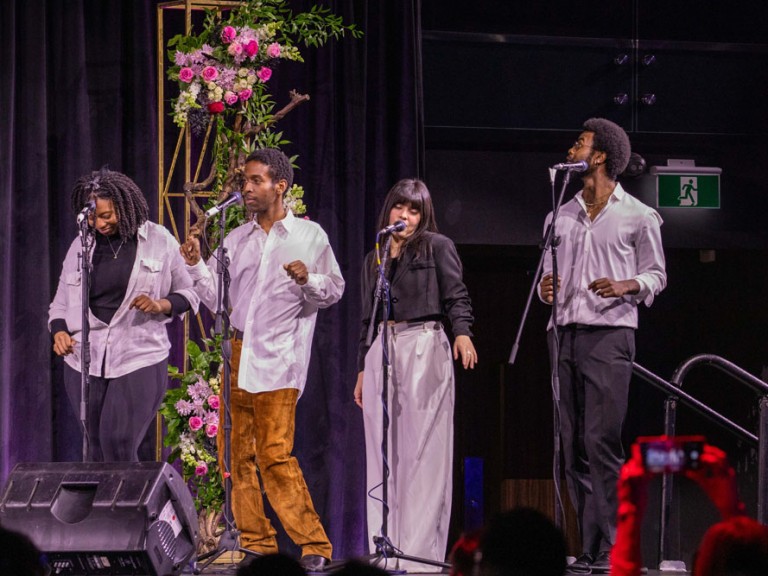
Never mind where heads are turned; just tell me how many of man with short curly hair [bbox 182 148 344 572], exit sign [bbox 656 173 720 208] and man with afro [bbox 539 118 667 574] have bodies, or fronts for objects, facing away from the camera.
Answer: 0

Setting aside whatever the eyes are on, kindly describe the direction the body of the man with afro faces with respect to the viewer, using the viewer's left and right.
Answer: facing the viewer and to the left of the viewer

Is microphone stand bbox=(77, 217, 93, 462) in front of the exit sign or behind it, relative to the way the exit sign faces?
in front

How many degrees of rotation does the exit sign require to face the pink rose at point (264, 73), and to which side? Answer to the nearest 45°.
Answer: approximately 45° to its right

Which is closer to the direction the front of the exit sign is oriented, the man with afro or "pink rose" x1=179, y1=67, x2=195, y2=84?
the man with afro

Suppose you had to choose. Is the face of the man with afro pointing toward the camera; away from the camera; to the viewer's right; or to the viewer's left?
to the viewer's left

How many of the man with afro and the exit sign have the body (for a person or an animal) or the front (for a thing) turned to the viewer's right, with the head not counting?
0

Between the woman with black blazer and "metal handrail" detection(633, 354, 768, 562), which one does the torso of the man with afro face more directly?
the woman with black blazer

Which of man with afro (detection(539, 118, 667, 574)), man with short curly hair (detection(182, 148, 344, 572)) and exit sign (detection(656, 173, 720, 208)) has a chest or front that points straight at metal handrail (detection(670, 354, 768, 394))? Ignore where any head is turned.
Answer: the exit sign

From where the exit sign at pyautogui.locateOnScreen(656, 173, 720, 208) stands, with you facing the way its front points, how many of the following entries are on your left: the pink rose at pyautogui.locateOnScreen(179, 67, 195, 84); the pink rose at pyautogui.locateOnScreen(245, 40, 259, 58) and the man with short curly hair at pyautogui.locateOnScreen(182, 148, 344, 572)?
0

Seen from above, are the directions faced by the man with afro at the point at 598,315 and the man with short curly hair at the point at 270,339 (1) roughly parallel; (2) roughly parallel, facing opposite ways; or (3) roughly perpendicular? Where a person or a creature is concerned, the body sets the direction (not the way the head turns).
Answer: roughly parallel

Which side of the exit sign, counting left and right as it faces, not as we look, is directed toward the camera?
front

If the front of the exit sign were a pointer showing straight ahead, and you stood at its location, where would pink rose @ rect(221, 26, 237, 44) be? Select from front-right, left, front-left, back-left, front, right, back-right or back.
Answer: front-right

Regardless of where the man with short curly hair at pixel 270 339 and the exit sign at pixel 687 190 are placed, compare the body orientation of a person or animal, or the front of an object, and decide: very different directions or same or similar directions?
same or similar directions

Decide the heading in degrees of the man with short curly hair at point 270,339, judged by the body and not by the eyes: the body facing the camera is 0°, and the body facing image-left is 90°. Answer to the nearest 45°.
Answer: approximately 45°

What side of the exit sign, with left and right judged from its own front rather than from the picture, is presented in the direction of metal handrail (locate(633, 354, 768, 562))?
front

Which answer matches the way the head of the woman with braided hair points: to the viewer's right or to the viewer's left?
to the viewer's left

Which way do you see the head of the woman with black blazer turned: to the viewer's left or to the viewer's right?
to the viewer's left
